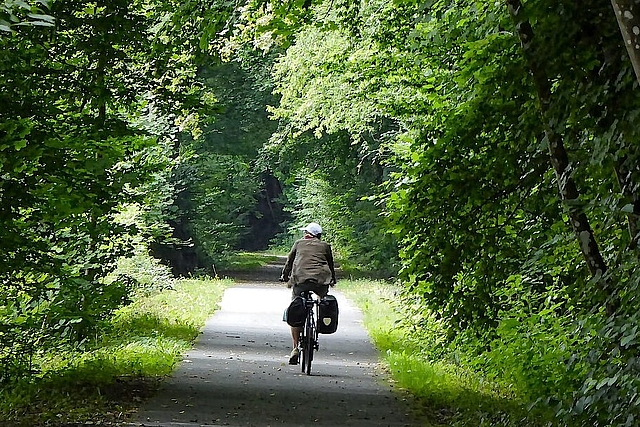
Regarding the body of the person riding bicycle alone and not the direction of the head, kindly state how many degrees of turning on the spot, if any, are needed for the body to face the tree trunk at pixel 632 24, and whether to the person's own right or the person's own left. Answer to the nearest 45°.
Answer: approximately 180°

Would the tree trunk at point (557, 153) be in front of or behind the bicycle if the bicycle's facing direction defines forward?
behind

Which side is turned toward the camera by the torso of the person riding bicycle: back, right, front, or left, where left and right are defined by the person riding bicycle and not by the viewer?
back

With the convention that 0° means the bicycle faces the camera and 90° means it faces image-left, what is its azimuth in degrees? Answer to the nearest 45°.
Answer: approximately 180°
